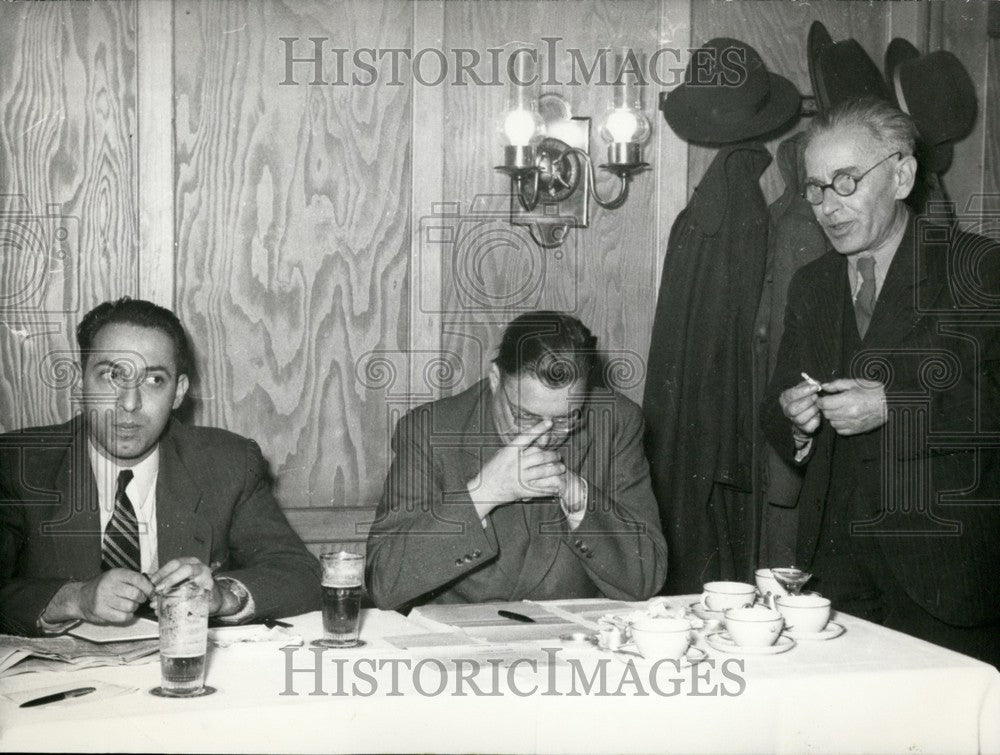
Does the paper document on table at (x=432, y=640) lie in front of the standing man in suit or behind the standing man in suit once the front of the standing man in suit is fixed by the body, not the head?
in front

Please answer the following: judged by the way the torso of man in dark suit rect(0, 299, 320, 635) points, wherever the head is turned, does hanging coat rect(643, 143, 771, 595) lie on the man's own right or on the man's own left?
on the man's own left

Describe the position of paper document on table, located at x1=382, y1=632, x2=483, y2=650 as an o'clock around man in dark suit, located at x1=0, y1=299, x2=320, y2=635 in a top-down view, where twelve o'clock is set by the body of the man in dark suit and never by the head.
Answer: The paper document on table is roughly at 11 o'clock from the man in dark suit.

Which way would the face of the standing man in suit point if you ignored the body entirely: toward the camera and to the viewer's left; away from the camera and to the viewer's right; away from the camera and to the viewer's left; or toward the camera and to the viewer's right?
toward the camera and to the viewer's left

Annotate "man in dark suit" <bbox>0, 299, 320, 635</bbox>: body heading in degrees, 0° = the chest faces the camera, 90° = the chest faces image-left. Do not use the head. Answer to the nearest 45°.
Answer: approximately 0°

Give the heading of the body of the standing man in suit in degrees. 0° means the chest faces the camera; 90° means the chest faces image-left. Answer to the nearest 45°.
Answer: approximately 45°

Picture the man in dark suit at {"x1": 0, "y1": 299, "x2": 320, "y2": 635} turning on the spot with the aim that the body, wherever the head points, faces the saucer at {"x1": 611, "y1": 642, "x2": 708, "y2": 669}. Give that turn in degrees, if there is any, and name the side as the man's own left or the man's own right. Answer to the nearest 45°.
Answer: approximately 45° to the man's own left

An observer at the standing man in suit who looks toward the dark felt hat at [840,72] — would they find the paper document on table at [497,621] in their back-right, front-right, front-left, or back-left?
back-left

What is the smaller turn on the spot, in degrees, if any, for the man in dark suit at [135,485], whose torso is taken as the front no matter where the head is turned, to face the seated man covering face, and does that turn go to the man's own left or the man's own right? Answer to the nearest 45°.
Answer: approximately 90° to the man's own left

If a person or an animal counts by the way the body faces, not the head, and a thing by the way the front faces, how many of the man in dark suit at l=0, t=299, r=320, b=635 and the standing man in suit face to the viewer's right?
0

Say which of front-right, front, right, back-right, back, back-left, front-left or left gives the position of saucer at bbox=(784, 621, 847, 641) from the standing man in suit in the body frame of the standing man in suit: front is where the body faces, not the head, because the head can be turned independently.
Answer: front-left
